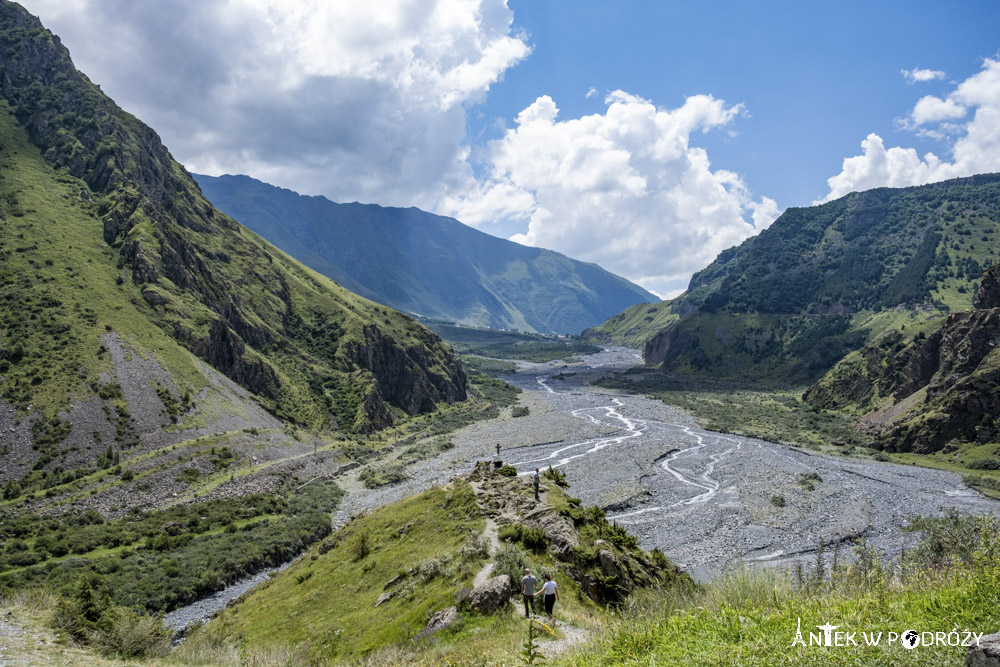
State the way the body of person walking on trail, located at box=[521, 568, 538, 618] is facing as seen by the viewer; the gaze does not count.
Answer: away from the camera

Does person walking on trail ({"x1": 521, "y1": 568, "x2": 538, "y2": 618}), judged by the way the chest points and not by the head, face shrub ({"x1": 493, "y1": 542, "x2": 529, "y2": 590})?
yes

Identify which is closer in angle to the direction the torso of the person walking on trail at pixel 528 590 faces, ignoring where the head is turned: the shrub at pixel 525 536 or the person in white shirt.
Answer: the shrub

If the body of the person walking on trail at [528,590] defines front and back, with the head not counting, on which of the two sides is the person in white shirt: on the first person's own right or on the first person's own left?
on the first person's own right

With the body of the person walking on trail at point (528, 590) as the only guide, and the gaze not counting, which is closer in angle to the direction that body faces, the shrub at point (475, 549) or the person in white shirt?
the shrub

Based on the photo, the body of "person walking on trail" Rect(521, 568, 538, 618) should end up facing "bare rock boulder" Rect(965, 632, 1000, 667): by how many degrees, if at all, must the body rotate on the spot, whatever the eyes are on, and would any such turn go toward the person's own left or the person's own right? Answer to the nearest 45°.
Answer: approximately 135° to the person's own right

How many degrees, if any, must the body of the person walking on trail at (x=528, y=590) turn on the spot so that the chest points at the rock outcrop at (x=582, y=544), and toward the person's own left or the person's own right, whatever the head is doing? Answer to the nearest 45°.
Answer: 0° — they already face it

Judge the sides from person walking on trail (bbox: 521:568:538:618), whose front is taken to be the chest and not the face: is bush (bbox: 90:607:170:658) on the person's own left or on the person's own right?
on the person's own left

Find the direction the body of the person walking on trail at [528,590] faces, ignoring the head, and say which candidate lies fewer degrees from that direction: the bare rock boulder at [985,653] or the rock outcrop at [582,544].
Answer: the rock outcrop

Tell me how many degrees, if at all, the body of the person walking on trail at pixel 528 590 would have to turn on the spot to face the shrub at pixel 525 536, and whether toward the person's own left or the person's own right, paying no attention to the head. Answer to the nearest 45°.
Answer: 0° — they already face it

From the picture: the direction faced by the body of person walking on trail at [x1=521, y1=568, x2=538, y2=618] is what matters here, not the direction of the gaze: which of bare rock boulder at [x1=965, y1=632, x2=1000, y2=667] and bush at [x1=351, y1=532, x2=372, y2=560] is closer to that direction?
the bush
